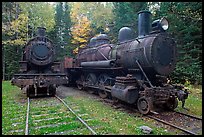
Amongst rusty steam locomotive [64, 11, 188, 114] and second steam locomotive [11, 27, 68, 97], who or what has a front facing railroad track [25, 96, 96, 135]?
the second steam locomotive

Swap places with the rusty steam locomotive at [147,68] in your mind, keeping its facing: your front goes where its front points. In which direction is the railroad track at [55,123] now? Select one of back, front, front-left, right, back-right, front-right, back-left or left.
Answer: right

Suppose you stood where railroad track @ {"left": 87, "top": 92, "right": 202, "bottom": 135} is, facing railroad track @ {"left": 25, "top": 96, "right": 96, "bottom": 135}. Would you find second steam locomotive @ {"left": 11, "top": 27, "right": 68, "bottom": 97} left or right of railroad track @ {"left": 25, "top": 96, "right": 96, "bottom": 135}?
right

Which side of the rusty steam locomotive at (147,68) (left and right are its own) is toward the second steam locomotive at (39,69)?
back

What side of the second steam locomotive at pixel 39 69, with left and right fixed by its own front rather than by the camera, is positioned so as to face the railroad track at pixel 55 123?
front

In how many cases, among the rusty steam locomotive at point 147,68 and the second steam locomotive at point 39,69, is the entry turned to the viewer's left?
0

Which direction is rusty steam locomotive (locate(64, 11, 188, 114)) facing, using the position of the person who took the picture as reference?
facing the viewer and to the right of the viewer

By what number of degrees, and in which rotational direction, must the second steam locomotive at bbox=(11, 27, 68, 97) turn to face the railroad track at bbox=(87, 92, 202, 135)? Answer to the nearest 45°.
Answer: approximately 45° to its left

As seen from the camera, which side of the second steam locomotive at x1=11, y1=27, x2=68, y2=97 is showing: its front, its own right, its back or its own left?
front
